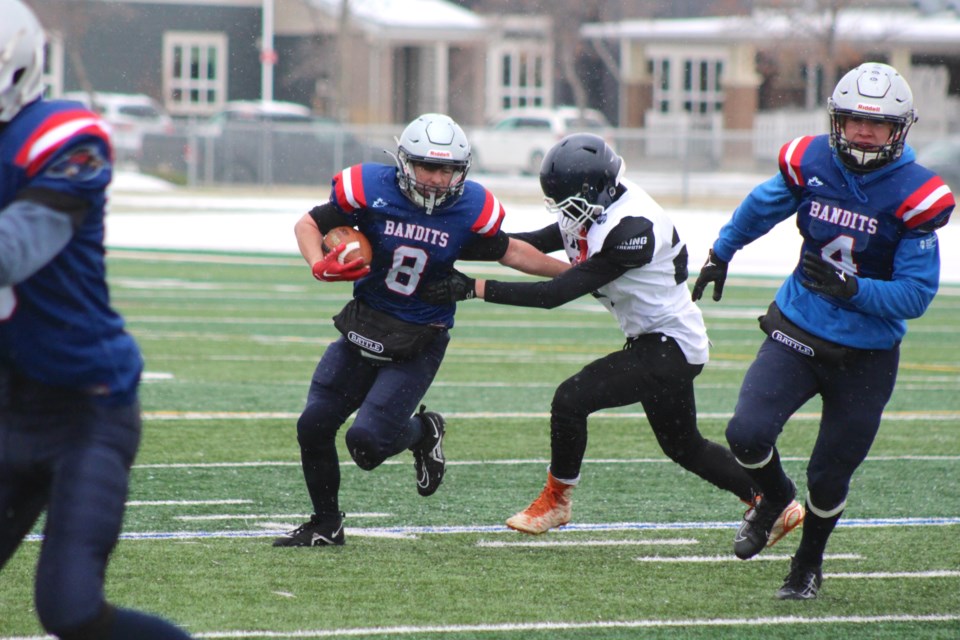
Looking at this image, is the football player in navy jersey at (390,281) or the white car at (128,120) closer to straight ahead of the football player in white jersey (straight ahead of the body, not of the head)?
the football player in navy jersey

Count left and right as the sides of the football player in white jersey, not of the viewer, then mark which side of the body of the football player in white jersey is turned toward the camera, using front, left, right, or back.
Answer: left

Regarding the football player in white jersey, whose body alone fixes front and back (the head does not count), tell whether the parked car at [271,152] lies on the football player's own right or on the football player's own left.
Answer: on the football player's own right

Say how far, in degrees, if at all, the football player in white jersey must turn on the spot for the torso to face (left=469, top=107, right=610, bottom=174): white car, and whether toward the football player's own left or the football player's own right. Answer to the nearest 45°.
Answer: approximately 90° to the football player's own right

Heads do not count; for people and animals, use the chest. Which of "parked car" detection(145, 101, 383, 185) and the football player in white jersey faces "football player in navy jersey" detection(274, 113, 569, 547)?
the football player in white jersey

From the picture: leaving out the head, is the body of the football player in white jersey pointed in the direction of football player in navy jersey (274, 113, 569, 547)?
yes

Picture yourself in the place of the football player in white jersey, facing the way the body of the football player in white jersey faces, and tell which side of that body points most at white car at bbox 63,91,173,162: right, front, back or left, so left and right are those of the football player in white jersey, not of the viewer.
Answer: right

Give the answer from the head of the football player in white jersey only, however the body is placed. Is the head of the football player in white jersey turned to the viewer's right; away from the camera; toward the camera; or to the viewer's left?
to the viewer's left
